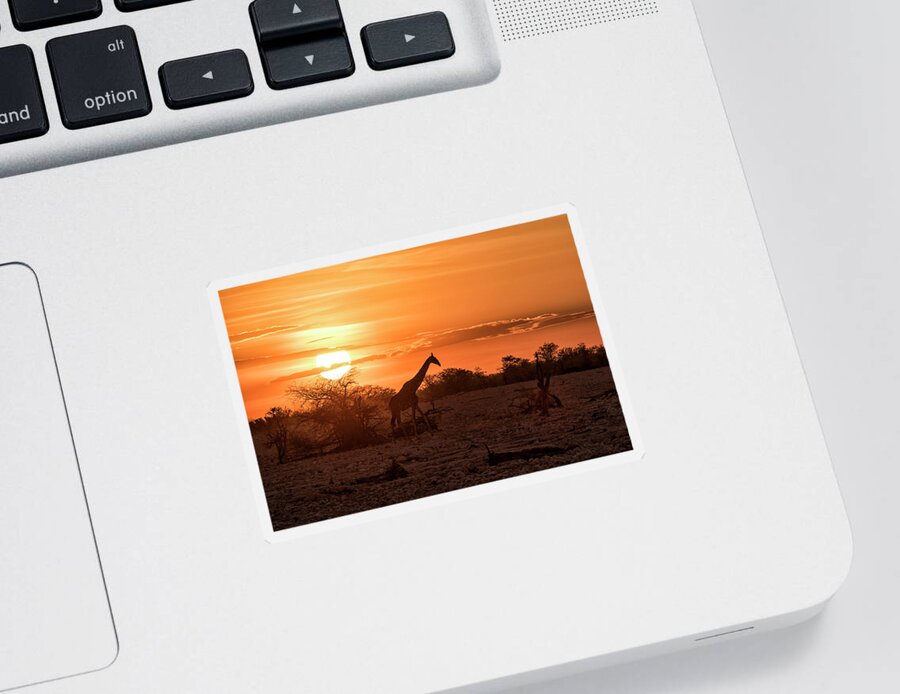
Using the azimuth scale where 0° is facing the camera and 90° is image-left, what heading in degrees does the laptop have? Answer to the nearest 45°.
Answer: approximately 0°
